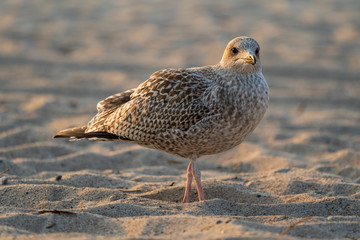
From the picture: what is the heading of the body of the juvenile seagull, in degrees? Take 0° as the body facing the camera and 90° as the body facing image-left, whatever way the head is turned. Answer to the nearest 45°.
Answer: approximately 270°
